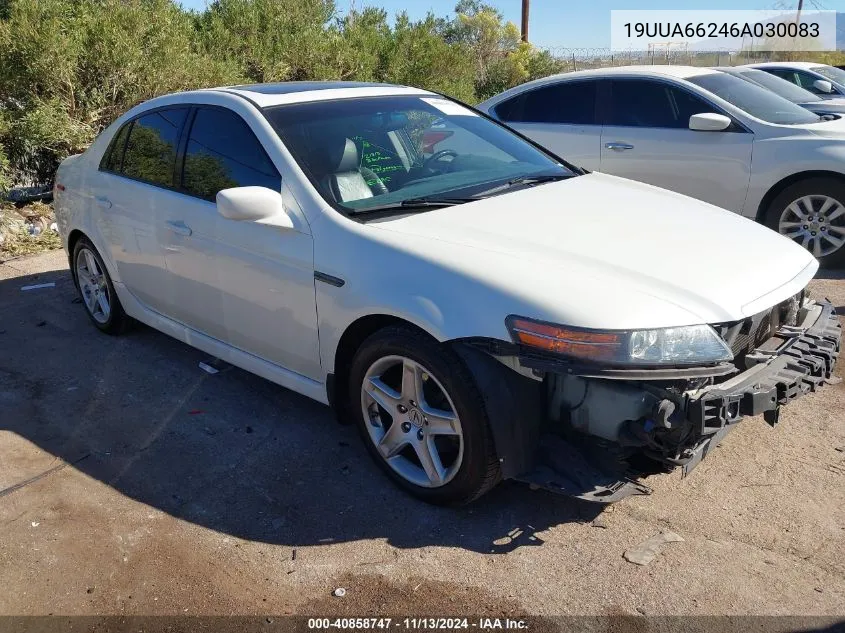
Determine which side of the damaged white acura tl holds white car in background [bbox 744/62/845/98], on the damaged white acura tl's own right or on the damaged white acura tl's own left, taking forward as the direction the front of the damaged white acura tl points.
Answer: on the damaged white acura tl's own left

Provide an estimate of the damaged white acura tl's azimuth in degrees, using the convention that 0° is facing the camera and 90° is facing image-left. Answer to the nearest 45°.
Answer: approximately 315°

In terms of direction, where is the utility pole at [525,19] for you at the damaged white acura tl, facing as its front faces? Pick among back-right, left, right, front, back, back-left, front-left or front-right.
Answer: back-left

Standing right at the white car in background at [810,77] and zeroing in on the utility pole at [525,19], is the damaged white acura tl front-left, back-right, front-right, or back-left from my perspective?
back-left

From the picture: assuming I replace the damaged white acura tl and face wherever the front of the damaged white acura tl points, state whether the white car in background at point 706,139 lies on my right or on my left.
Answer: on my left

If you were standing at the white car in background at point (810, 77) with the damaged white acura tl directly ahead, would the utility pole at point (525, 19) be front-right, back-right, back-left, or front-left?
back-right
